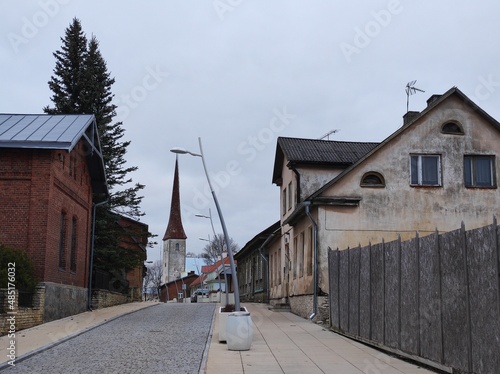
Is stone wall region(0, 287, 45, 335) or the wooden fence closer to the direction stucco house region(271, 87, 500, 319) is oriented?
the stone wall

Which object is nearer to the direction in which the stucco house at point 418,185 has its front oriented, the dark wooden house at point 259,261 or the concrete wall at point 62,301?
the concrete wall

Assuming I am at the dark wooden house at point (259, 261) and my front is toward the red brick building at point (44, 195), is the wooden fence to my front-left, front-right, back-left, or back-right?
front-left

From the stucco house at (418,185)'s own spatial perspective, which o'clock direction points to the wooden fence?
The wooden fence is roughly at 9 o'clock from the stucco house.

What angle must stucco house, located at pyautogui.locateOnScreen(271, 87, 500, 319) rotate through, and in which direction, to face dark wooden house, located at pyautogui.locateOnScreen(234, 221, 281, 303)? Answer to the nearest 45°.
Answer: approximately 45° to its right

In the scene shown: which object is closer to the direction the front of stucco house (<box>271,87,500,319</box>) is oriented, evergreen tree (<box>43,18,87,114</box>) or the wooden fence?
the evergreen tree

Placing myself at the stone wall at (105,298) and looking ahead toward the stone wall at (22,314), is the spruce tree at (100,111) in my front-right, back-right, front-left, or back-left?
back-right

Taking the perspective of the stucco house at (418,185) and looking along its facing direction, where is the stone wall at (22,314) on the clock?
The stone wall is roughly at 11 o'clock from the stucco house.

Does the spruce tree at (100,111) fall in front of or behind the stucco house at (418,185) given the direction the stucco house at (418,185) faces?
in front

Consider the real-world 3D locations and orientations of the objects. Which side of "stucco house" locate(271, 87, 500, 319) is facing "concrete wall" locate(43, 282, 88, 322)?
front

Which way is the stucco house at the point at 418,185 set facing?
to the viewer's left

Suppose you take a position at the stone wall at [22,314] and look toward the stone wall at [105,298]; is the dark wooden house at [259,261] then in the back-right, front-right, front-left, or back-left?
front-right

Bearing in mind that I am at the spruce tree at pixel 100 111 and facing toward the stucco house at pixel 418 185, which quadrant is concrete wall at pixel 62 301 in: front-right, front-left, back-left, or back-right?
front-right
